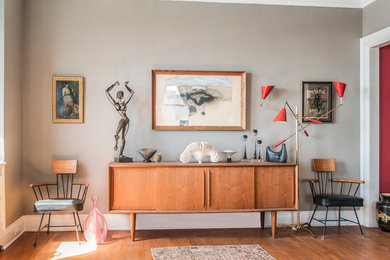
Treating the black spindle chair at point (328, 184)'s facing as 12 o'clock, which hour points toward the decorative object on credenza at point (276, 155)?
The decorative object on credenza is roughly at 3 o'clock from the black spindle chair.

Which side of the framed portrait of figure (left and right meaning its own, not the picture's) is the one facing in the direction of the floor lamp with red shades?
left

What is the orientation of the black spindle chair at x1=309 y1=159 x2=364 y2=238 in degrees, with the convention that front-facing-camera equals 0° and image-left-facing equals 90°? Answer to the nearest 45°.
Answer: approximately 315°

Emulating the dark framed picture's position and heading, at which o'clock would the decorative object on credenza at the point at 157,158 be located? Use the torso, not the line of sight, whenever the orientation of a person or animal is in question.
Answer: The decorative object on credenza is roughly at 2 o'clock from the dark framed picture.

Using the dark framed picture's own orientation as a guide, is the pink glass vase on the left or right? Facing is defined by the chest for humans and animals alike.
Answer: on its right

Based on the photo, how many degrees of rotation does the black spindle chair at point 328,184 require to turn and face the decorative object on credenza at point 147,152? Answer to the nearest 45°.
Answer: approximately 90° to its right

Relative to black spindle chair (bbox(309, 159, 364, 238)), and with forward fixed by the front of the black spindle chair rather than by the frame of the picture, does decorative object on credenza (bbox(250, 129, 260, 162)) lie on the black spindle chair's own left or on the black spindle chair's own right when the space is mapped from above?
on the black spindle chair's own right

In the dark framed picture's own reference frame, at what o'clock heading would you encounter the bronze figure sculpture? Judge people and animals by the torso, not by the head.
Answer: The bronze figure sculpture is roughly at 2 o'clock from the dark framed picture.

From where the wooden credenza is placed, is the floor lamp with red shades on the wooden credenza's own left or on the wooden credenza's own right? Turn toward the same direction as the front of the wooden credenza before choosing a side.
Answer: on the wooden credenza's own left
